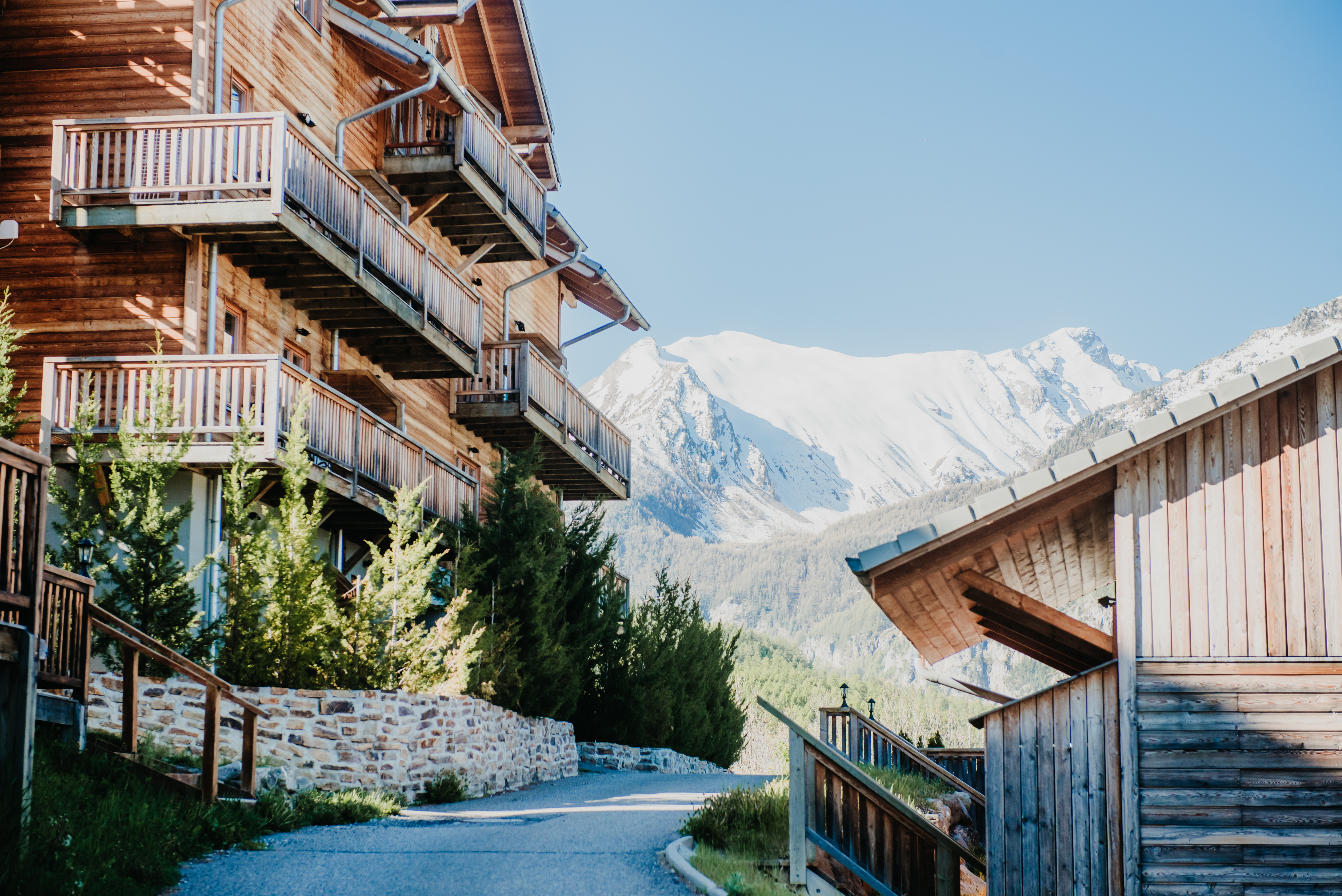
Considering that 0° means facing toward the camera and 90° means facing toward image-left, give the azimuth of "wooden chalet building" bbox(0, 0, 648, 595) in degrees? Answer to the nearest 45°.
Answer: approximately 315°

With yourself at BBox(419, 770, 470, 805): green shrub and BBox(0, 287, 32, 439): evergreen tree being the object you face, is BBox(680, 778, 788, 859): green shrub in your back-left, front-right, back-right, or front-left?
back-left

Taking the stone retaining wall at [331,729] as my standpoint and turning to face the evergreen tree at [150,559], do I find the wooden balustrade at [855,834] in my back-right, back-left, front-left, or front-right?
back-left

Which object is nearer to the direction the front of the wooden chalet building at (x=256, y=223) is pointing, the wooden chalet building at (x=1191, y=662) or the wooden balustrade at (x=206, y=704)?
the wooden chalet building

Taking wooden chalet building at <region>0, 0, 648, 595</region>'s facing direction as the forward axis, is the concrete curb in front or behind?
in front

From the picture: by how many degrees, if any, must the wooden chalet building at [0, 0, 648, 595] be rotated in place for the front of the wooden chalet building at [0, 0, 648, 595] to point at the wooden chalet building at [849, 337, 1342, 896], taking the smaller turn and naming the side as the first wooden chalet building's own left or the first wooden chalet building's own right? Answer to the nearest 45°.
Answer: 0° — it already faces it
